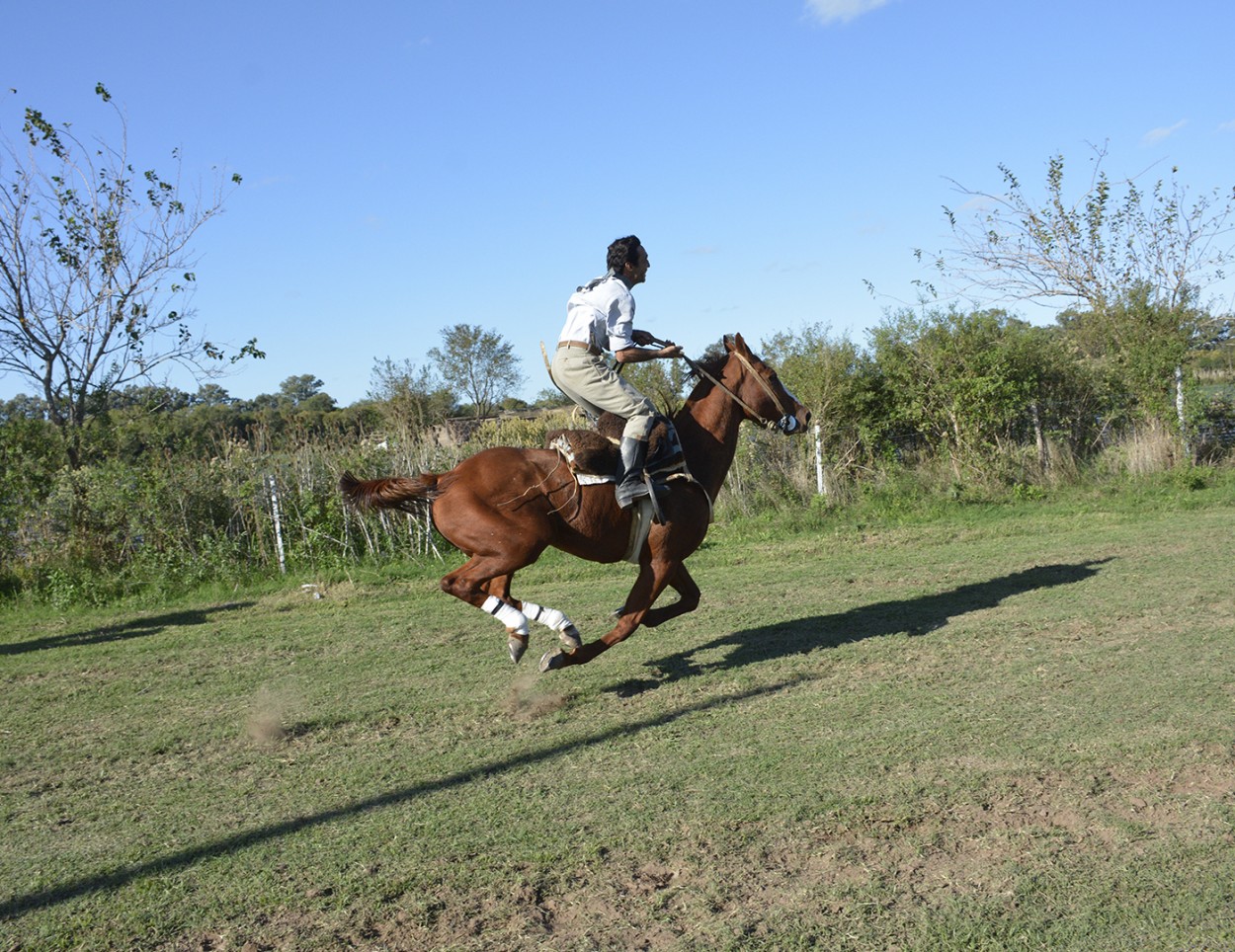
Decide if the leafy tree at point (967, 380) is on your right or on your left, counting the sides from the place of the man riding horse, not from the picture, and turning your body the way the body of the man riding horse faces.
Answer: on your left

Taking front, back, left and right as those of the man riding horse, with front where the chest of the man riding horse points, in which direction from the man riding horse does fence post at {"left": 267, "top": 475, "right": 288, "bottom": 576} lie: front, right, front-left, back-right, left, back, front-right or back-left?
back-left

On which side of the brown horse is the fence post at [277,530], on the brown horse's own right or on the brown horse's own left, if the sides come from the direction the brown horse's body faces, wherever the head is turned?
on the brown horse's own left

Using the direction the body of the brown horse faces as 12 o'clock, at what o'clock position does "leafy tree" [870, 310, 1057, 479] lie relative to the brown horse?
The leafy tree is roughly at 10 o'clock from the brown horse.

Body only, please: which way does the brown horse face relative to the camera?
to the viewer's right

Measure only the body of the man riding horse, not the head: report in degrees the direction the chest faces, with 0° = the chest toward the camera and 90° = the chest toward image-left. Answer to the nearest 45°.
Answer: approximately 270°

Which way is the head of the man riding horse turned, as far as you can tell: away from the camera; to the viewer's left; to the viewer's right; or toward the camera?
to the viewer's right

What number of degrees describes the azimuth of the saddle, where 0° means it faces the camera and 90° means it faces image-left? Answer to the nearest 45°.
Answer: approximately 270°

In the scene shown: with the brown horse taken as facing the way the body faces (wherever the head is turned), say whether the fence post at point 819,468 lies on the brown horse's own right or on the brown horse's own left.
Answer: on the brown horse's own left

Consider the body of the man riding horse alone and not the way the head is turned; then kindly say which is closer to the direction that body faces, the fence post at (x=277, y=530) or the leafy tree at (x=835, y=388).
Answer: the leafy tree
